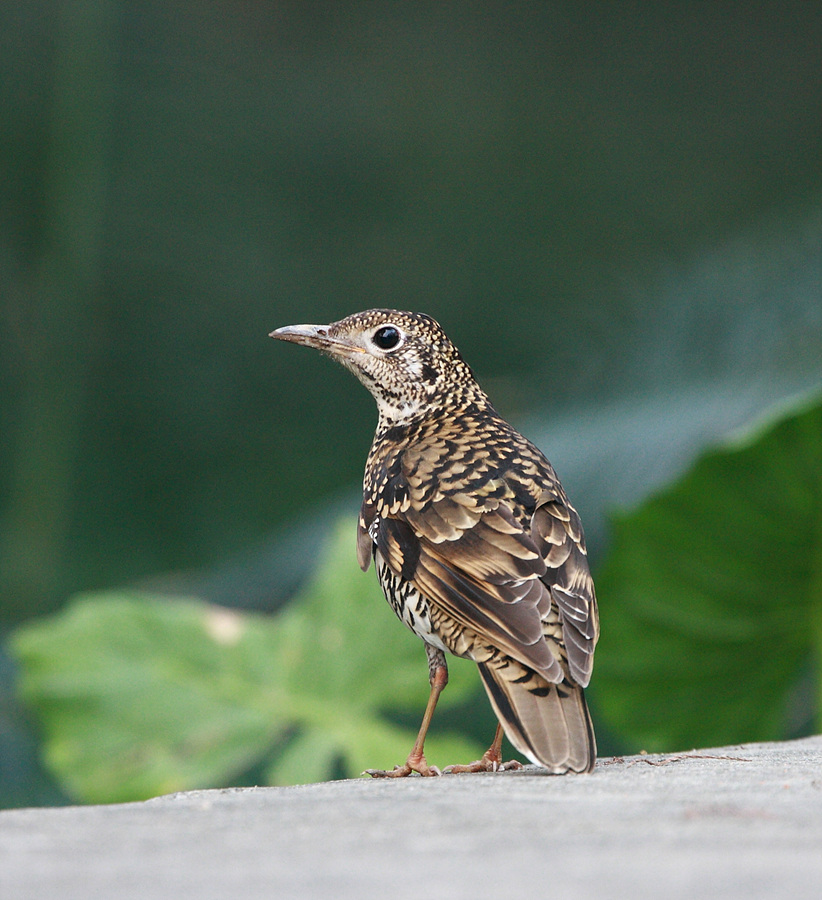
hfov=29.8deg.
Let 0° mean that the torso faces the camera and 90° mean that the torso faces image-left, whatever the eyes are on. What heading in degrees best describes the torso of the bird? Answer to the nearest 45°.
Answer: approximately 135°

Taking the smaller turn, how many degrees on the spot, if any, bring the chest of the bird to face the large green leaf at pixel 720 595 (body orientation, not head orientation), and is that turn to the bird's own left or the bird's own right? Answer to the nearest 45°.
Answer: approximately 90° to the bird's own right

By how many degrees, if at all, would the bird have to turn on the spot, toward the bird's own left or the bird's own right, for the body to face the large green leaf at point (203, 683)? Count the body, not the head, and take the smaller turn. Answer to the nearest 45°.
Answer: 0° — it already faces it
